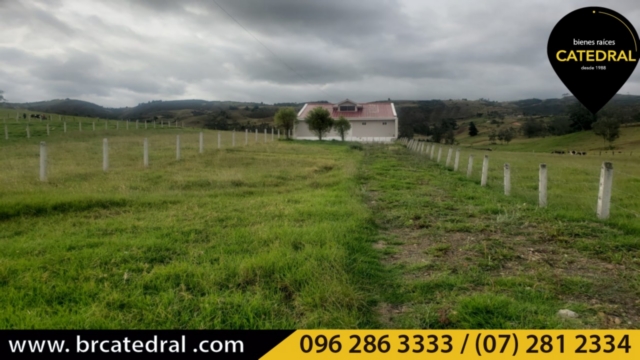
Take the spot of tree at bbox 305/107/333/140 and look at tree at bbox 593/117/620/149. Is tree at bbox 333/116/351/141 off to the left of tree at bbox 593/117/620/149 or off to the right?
left

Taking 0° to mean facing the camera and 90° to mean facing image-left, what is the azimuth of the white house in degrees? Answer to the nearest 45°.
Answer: approximately 0°

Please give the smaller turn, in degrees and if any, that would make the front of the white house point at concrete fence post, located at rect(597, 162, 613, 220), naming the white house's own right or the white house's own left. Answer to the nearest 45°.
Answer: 0° — it already faces it

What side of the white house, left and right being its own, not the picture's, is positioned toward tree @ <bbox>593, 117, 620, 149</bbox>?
left
